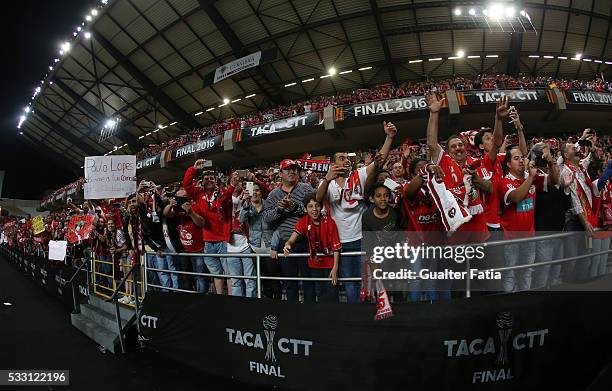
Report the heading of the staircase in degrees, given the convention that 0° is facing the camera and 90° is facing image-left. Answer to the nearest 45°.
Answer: approximately 45°

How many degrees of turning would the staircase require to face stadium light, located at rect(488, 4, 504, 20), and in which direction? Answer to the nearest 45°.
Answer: approximately 135° to its left

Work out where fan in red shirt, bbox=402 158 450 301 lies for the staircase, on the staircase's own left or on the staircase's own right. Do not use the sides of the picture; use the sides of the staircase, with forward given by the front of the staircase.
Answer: on the staircase's own left

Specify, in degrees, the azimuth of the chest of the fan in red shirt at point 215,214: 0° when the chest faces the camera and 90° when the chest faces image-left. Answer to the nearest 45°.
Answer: approximately 0°

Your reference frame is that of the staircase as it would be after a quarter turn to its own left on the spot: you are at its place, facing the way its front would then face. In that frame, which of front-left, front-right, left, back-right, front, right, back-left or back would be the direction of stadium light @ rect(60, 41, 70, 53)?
back-left

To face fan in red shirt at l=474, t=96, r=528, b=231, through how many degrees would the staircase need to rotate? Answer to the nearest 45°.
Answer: approximately 90° to its left

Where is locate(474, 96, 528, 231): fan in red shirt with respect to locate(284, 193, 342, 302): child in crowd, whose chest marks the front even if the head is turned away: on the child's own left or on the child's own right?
on the child's own left

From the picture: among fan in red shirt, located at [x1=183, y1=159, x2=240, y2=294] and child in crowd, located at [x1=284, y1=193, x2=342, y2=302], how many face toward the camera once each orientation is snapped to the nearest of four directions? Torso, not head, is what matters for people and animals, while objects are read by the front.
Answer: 2

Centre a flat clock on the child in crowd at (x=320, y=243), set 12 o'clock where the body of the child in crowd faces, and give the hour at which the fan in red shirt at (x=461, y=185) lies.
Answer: The fan in red shirt is roughly at 10 o'clock from the child in crowd.
